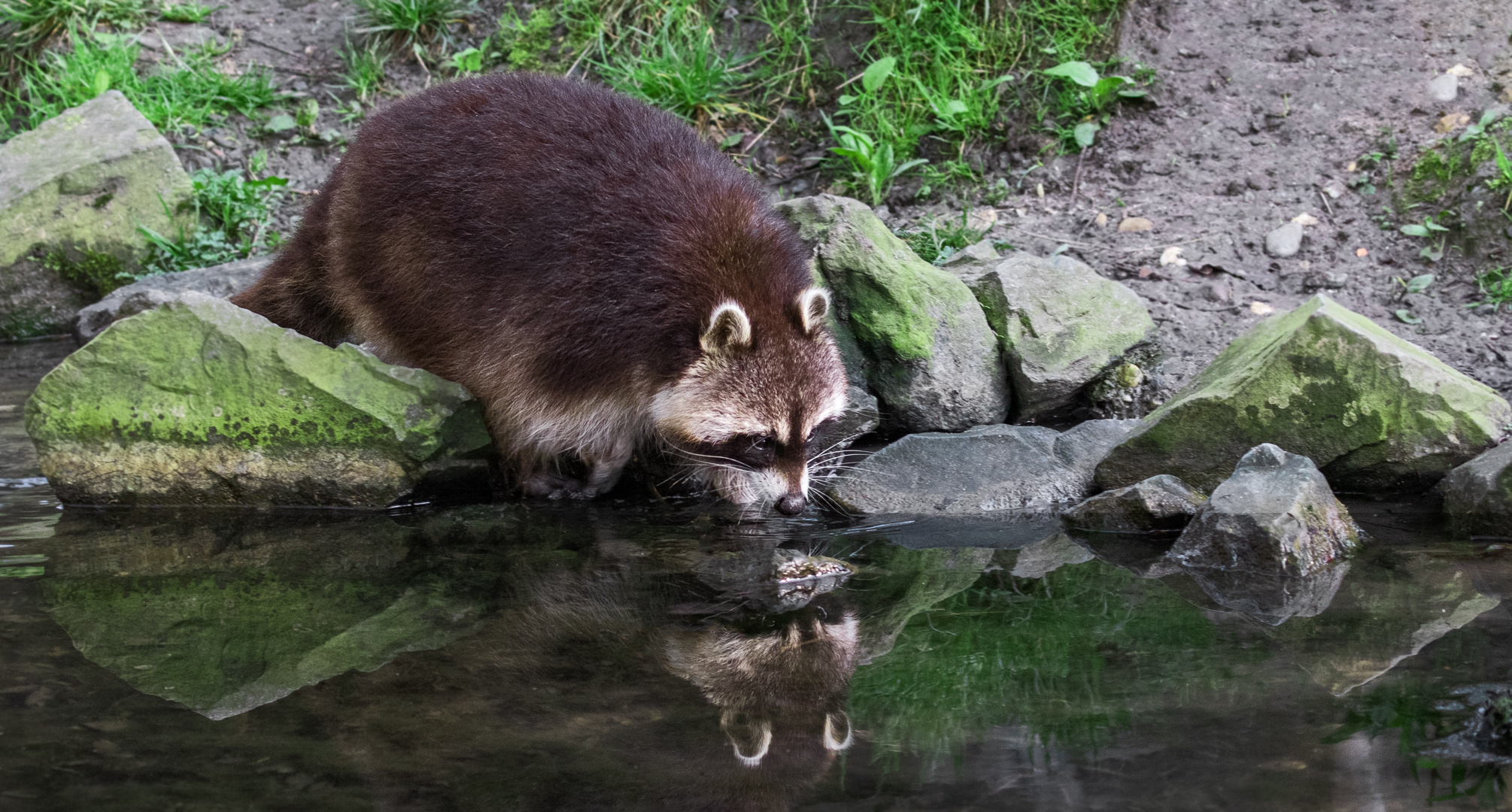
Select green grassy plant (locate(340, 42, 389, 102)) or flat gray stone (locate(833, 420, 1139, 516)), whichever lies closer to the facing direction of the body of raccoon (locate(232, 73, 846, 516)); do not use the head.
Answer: the flat gray stone

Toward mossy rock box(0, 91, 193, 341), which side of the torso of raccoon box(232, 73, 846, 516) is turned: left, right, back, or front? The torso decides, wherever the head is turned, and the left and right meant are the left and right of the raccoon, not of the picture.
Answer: back

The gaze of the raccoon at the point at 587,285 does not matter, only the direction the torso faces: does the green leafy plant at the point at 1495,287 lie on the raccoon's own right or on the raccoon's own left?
on the raccoon's own left

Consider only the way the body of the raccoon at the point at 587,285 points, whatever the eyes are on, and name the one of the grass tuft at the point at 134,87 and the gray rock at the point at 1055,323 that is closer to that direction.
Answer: the gray rock

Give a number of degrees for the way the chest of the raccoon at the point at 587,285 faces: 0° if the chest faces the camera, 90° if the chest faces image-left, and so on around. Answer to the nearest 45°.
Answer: approximately 315°

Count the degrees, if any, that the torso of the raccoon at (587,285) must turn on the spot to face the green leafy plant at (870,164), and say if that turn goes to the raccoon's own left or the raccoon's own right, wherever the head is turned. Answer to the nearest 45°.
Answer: approximately 90° to the raccoon's own left

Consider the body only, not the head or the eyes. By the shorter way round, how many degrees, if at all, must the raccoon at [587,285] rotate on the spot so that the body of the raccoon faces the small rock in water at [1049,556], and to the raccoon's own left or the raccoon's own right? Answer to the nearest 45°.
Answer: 0° — it already faces it

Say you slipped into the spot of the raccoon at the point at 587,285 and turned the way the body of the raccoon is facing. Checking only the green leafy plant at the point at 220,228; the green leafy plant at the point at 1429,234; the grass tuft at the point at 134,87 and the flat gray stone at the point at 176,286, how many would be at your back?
3

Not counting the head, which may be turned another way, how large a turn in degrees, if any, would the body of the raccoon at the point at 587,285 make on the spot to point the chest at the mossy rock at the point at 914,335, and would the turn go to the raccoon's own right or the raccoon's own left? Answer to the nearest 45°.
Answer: approximately 45° to the raccoon's own left

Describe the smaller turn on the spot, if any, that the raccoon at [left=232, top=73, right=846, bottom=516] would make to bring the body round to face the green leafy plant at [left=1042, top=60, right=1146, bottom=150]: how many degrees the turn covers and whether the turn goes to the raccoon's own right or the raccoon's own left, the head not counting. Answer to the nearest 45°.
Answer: approximately 90° to the raccoon's own left

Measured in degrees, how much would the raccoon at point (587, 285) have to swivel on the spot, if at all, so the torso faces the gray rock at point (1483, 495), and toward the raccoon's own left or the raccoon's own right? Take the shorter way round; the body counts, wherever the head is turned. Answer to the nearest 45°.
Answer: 0° — it already faces it

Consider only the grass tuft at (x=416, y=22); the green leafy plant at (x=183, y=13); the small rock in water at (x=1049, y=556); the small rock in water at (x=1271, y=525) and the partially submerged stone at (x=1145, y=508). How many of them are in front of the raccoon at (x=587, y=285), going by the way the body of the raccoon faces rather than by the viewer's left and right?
3

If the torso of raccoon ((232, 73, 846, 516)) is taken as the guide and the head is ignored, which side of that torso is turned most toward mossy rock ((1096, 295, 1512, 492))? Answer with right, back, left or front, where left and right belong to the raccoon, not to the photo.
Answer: front

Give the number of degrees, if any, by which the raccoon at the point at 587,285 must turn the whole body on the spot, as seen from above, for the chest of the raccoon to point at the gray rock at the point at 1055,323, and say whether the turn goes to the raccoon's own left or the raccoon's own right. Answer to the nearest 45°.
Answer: approximately 45° to the raccoon's own left

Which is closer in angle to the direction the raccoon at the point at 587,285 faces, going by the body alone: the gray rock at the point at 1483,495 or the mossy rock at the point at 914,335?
the gray rock

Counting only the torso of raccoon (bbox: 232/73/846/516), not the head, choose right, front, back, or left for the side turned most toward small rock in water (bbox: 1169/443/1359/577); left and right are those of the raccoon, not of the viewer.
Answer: front

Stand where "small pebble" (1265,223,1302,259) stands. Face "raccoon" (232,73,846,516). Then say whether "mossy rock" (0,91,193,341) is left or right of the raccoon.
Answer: right
